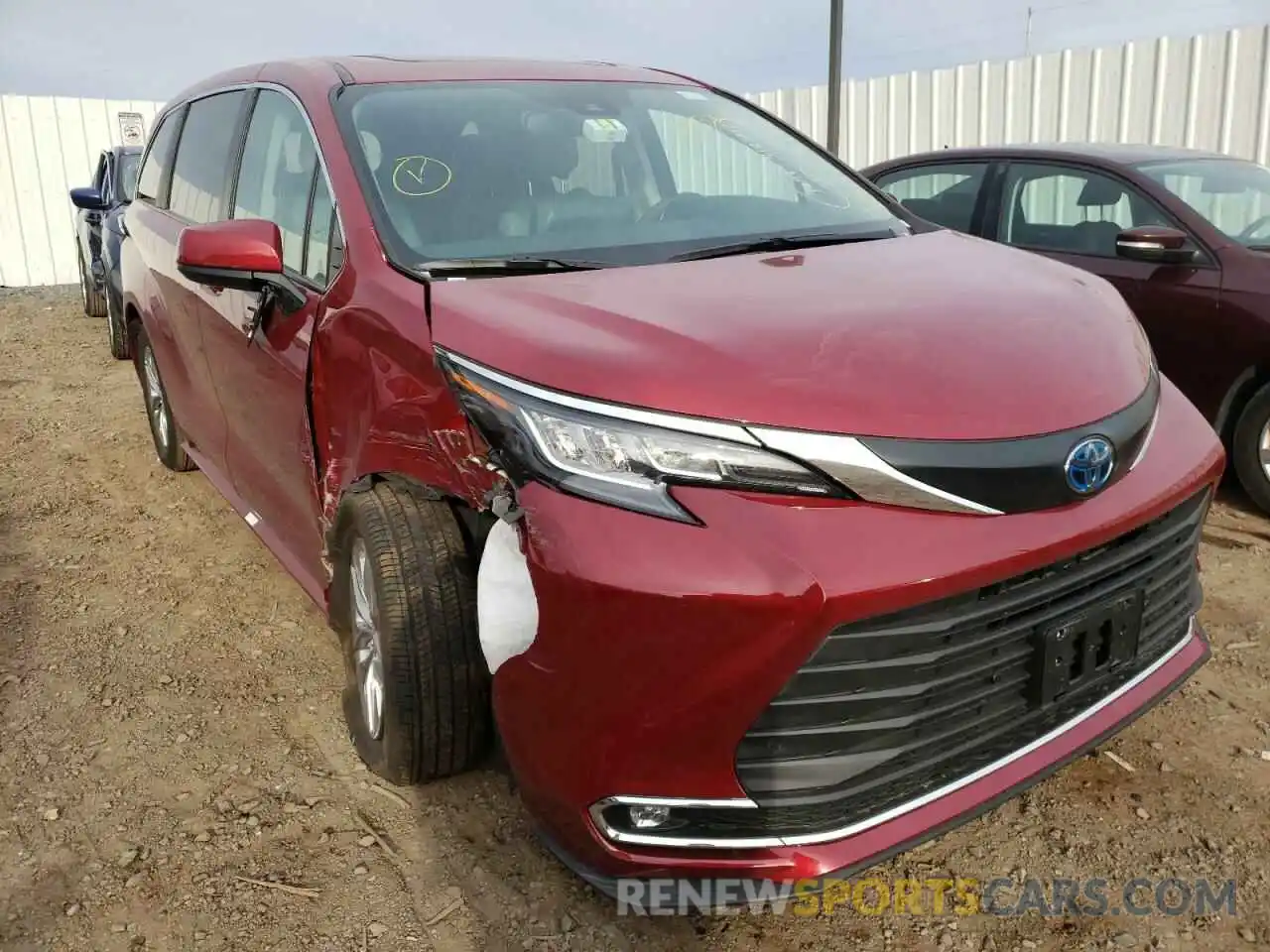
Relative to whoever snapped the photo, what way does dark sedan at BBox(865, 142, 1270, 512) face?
facing the viewer and to the right of the viewer

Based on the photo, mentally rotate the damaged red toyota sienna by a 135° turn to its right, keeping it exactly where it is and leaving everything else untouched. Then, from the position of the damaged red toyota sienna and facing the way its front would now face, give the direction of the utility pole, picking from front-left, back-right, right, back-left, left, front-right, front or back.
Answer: right
